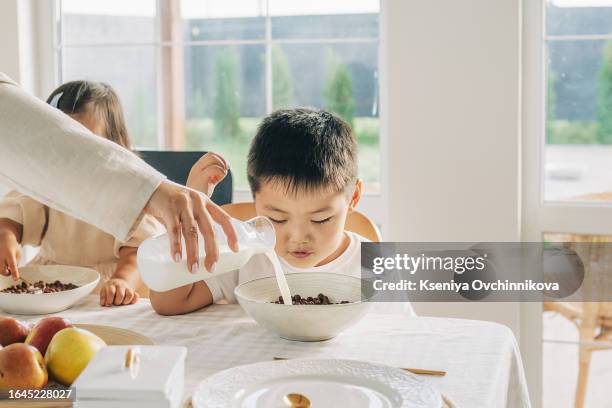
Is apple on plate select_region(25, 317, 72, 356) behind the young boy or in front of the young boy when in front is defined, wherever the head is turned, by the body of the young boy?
in front

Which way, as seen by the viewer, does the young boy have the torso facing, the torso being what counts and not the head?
toward the camera

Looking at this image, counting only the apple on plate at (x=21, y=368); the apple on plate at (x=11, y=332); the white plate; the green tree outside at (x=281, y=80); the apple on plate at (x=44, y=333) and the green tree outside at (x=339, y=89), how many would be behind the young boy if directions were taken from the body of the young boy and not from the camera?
2

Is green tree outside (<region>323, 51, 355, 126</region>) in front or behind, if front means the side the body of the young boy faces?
behind

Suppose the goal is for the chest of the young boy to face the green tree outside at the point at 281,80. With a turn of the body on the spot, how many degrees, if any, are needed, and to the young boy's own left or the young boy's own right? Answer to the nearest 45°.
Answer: approximately 180°

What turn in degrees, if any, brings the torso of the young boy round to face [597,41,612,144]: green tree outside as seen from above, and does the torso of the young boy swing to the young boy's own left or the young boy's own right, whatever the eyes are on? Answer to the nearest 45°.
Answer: approximately 135° to the young boy's own left

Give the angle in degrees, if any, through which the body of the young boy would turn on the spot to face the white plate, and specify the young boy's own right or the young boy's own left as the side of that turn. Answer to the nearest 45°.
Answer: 0° — they already face it

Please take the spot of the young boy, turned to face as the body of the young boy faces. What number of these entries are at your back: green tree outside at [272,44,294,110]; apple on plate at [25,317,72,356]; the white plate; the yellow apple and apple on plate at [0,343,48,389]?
1

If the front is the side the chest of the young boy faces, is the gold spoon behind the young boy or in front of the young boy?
in front

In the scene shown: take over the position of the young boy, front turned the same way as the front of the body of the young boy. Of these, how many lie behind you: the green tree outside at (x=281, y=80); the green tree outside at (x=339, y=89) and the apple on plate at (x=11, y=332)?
2

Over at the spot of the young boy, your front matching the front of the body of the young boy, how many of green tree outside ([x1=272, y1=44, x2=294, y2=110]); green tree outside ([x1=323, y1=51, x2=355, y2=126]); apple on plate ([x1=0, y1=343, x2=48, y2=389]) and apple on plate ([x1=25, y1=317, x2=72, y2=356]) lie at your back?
2
